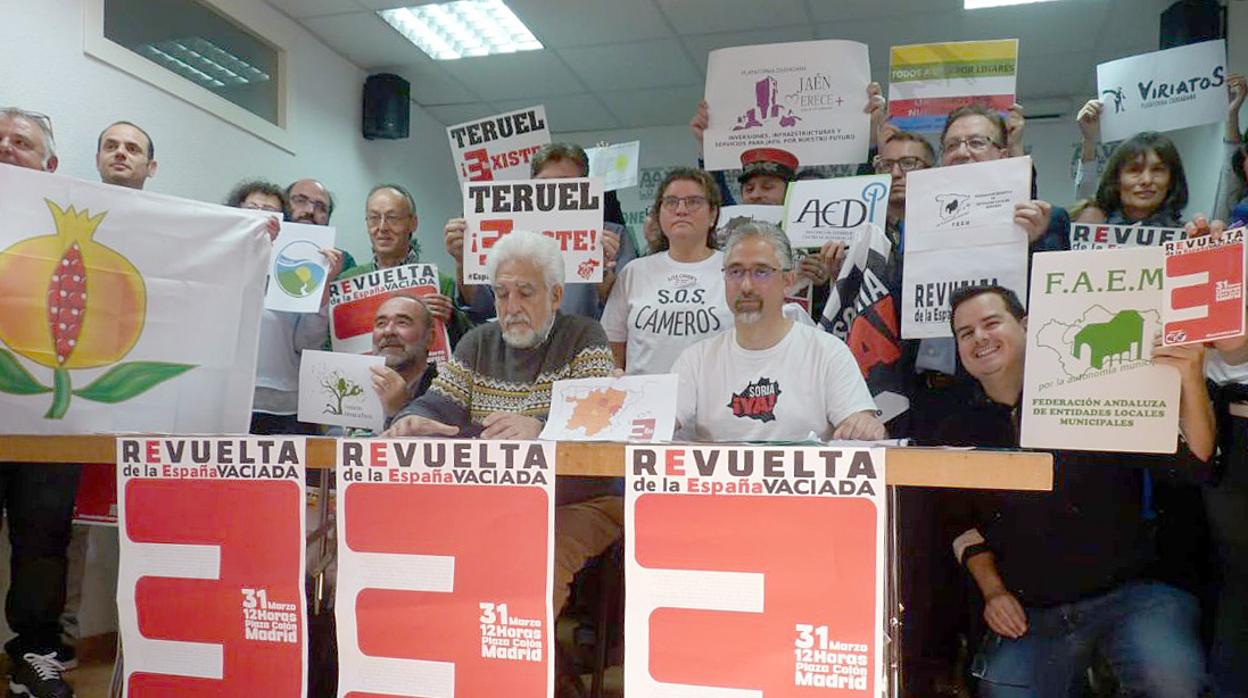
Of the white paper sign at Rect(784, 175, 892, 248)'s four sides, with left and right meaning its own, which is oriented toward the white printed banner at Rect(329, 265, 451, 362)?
right

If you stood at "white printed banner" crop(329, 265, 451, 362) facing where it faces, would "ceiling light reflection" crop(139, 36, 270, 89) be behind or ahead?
behind

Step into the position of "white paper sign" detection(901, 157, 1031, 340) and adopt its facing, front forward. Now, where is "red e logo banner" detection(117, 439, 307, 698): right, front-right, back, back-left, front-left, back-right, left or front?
front-right

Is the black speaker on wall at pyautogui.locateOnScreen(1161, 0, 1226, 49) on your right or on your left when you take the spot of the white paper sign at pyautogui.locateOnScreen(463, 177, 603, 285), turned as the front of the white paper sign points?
on your left

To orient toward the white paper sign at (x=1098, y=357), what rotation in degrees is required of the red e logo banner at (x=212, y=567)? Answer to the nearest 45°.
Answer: approximately 45° to its left

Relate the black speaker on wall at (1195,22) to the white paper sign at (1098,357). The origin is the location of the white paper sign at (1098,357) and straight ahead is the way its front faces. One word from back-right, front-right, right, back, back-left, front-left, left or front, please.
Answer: back

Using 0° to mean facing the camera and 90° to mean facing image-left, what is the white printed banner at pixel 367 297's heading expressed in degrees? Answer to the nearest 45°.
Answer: approximately 0°
